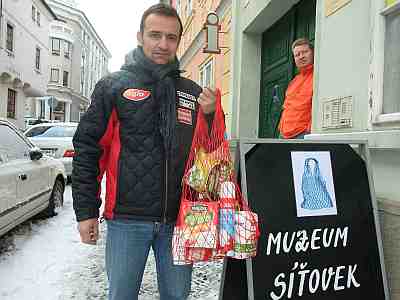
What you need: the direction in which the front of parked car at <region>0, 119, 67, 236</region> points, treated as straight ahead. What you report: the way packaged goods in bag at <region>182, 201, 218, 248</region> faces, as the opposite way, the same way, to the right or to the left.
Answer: the opposite way

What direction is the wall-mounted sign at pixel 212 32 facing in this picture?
toward the camera

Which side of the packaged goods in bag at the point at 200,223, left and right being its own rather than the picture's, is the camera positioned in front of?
front

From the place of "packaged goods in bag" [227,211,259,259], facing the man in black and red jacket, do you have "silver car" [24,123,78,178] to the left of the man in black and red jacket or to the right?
right

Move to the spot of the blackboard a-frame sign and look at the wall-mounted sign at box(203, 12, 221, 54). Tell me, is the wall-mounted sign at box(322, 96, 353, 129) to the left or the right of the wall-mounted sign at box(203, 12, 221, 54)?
right

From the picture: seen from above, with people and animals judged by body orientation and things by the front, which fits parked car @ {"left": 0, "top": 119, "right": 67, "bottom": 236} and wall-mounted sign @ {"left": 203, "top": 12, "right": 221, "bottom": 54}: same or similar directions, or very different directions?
very different directions

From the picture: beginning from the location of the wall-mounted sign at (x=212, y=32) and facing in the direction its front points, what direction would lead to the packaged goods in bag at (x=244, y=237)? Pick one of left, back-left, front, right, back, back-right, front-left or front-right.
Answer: front

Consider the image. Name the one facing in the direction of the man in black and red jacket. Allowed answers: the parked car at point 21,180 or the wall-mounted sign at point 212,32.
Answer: the wall-mounted sign

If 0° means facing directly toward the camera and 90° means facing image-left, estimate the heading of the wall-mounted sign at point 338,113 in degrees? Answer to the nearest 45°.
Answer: approximately 45°

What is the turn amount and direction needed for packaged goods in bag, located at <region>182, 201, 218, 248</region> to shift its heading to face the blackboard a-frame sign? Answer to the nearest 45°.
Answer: approximately 135° to its left
